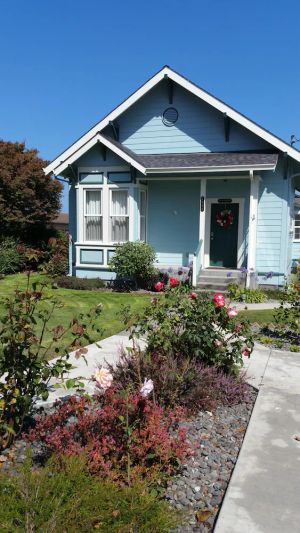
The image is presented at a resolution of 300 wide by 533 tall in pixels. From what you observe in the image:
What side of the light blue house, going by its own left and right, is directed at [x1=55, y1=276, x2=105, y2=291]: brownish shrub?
front

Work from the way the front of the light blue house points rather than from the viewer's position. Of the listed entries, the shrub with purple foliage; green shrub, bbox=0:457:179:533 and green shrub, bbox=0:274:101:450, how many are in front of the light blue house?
3

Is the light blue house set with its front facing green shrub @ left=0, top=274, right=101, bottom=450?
yes

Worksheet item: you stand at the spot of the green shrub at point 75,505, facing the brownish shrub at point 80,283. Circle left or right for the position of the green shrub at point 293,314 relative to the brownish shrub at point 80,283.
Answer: right

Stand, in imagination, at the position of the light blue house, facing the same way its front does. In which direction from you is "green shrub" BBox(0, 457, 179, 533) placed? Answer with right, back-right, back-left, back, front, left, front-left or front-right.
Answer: front

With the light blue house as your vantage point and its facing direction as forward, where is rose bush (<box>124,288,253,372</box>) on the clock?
The rose bush is roughly at 12 o'clock from the light blue house.

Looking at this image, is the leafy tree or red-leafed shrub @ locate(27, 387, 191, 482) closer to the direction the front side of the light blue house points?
the red-leafed shrub

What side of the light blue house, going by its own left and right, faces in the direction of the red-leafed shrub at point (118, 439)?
front
